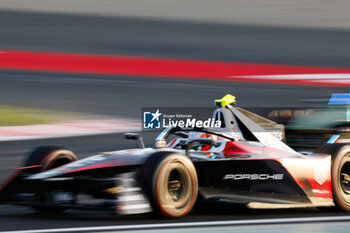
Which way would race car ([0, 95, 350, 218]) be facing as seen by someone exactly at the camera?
facing the viewer and to the left of the viewer
